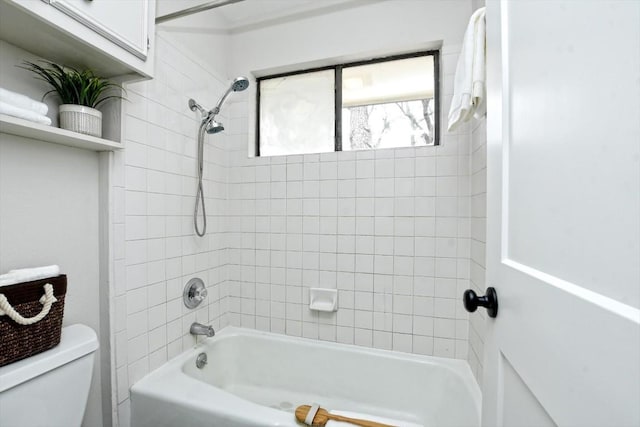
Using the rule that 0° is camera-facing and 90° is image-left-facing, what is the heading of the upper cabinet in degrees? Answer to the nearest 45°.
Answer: approximately 315°

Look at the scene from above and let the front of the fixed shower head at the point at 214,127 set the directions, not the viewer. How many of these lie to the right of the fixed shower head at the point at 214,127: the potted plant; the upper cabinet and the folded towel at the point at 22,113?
3

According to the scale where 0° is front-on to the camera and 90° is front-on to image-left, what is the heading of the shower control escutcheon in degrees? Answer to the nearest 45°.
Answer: approximately 315°

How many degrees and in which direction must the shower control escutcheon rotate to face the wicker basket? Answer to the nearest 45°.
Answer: approximately 90° to its right

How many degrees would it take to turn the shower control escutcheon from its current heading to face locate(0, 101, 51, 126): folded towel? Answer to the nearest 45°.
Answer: approximately 90° to its right

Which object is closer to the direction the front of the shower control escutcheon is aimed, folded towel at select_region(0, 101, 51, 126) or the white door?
the white door

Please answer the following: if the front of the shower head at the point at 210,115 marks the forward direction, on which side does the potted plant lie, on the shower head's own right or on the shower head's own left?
on the shower head's own right

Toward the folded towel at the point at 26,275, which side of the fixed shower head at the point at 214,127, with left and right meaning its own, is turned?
right

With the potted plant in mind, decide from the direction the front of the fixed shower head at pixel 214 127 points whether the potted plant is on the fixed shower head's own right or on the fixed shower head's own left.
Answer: on the fixed shower head's own right

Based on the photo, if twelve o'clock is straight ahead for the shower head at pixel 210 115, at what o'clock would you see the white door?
The white door is roughly at 1 o'clock from the shower head.
